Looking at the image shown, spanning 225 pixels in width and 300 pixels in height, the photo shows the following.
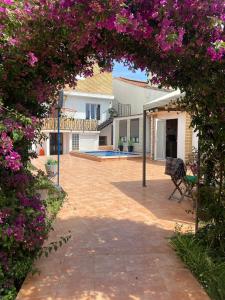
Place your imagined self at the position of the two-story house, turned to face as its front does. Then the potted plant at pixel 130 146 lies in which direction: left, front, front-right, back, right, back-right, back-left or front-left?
front-left

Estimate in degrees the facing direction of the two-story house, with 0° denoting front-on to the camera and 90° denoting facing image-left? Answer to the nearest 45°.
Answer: approximately 0°

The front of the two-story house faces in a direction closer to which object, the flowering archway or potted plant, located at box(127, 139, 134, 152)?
the flowering archway

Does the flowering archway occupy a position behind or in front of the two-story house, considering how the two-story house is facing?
in front
